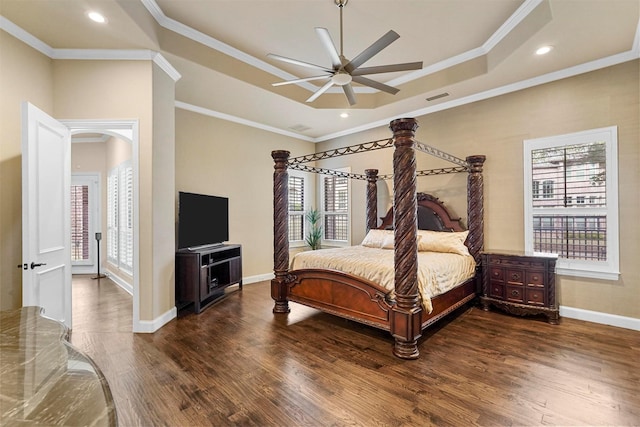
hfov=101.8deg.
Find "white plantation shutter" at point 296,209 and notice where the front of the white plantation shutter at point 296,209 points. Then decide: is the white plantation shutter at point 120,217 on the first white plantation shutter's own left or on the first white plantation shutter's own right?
on the first white plantation shutter's own right

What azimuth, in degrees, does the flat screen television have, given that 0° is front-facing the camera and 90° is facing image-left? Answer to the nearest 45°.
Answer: approximately 315°

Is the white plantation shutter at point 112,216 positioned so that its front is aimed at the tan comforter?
no

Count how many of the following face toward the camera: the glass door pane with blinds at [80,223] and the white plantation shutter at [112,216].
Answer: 1

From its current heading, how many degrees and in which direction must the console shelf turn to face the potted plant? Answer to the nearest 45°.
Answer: approximately 90° to its left

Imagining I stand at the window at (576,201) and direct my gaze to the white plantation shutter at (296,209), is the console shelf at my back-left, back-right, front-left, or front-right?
front-left

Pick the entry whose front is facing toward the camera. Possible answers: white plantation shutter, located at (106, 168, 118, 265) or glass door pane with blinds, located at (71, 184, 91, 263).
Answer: glass door pane with blinds, located at (71, 184, 91, 263)

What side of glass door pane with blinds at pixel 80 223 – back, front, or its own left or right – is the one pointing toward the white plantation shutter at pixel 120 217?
front

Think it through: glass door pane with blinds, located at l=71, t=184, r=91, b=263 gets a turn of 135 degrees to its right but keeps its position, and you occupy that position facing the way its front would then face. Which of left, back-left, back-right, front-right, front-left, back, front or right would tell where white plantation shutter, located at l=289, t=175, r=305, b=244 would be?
back

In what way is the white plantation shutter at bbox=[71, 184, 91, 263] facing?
toward the camera

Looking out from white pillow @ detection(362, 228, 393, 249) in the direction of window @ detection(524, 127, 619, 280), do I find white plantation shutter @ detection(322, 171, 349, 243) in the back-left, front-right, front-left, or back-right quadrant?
back-left

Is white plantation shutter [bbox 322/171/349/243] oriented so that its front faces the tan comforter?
no

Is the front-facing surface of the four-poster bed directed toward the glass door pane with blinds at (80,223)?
no

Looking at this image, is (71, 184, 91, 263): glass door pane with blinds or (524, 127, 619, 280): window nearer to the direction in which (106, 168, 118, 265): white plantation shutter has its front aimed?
the glass door pane with blinds

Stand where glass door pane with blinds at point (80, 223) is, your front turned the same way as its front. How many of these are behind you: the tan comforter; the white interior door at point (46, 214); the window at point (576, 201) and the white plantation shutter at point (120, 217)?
0

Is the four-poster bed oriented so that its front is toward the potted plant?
no
